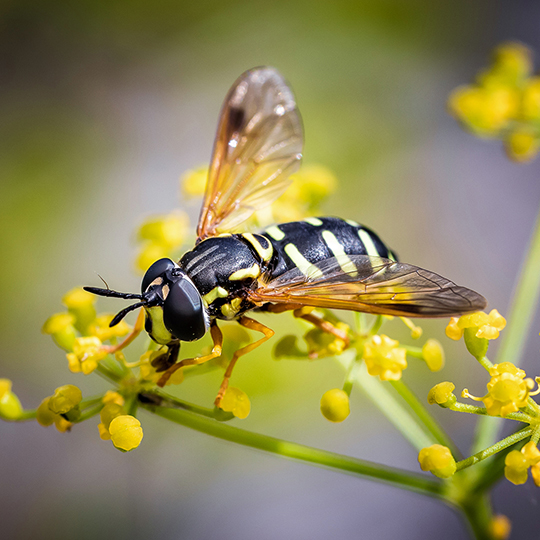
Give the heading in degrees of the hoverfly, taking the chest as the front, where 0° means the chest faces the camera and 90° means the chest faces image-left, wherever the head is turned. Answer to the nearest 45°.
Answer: approximately 45°
